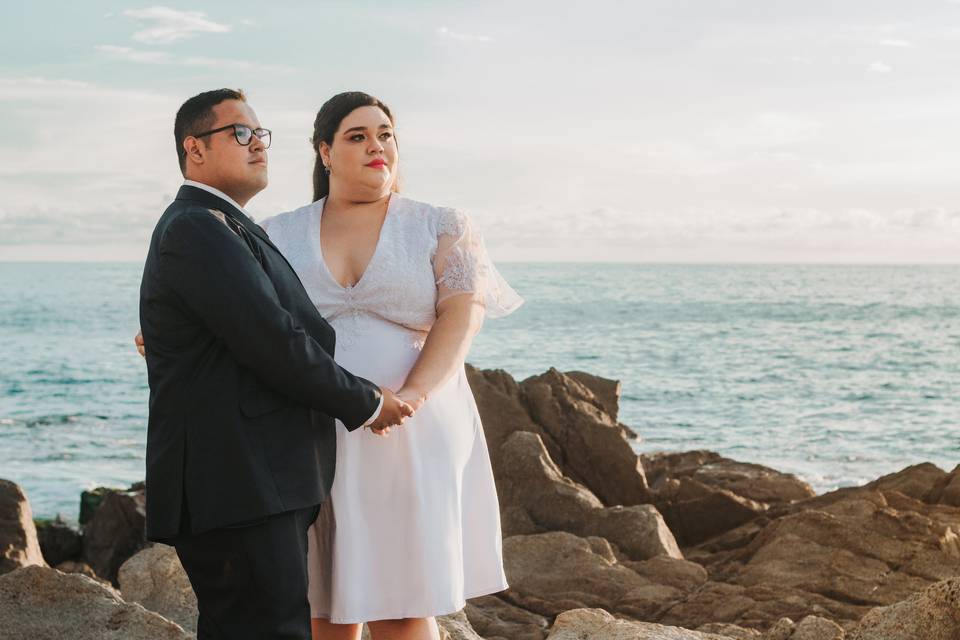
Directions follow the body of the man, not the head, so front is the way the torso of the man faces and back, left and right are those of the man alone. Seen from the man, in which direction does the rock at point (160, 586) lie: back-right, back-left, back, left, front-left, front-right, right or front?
left

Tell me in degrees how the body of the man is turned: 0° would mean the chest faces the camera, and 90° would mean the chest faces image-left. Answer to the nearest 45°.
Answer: approximately 270°

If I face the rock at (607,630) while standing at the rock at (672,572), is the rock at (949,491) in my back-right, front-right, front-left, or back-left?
back-left

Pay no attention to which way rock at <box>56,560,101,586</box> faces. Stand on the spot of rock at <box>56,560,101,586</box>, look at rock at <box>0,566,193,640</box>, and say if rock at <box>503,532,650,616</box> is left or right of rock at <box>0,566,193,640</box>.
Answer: left

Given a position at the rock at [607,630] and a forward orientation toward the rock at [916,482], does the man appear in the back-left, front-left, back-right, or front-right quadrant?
back-left

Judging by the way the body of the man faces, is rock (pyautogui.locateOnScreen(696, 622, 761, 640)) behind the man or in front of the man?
in front

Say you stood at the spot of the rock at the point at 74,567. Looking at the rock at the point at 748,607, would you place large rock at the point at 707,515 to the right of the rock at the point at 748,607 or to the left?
left

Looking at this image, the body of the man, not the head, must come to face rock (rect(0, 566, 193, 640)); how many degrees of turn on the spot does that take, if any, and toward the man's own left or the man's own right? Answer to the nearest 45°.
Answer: approximately 135° to the man's own left

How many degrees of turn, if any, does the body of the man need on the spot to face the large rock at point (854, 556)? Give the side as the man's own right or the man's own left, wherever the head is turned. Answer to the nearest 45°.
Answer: approximately 45° to the man's own left

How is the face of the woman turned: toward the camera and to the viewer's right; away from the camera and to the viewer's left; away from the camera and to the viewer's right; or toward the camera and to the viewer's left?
toward the camera and to the viewer's right
